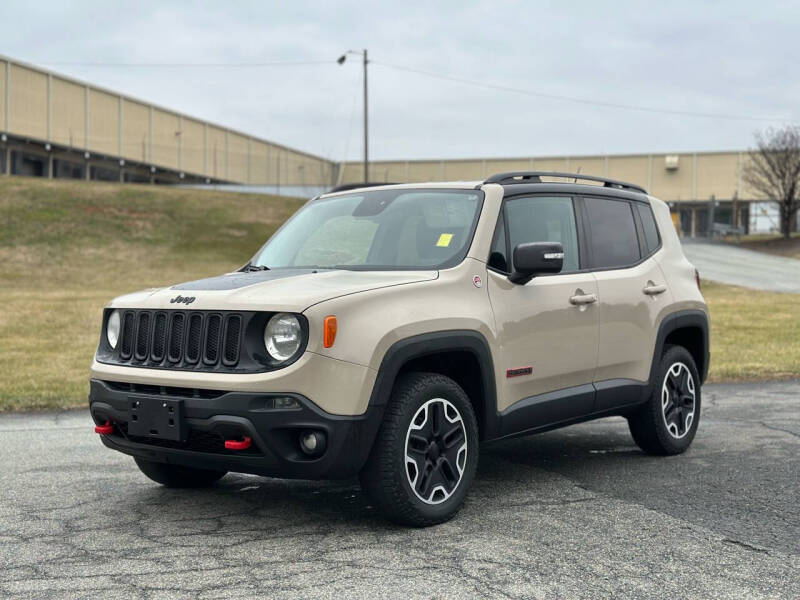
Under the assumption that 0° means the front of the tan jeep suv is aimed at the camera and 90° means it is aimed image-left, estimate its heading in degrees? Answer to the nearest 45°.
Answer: approximately 45°
